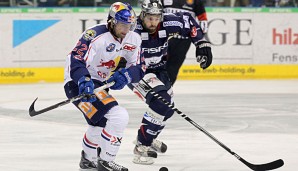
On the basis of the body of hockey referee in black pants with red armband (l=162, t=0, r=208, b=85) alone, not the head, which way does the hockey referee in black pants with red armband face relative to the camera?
toward the camera

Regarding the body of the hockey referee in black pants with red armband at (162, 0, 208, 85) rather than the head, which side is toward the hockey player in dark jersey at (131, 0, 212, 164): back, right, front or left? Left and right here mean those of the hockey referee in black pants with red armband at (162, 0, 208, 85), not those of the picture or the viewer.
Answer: front

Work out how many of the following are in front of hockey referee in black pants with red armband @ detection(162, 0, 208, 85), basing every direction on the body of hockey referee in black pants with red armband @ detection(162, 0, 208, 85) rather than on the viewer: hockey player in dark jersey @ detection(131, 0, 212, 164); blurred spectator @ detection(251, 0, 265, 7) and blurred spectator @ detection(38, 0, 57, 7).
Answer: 1

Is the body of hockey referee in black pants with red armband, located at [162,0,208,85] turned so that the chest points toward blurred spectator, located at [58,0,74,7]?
no

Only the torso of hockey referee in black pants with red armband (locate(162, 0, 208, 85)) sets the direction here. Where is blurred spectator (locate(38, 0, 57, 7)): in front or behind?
behind

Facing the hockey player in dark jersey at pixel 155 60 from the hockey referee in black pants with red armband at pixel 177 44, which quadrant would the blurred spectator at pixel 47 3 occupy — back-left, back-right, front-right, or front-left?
back-right

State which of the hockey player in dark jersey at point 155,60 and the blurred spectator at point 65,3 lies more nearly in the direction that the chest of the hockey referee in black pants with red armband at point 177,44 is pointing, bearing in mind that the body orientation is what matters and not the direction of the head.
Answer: the hockey player in dark jersey

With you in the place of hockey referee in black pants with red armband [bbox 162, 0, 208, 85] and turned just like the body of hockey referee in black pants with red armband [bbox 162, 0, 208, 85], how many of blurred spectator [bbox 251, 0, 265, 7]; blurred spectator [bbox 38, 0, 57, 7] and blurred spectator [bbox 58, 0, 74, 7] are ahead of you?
0

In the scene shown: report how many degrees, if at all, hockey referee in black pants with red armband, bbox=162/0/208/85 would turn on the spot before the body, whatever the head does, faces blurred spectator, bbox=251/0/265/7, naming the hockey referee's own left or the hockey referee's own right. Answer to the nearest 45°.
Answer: approximately 180°
